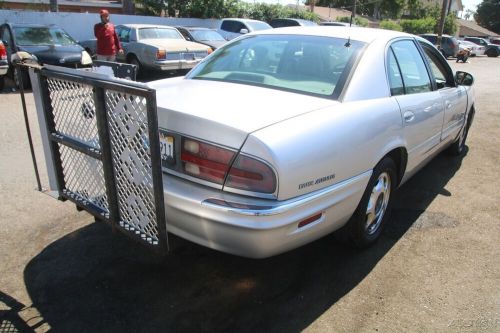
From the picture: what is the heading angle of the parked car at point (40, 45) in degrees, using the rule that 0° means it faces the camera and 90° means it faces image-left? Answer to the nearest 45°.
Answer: approximately 315°

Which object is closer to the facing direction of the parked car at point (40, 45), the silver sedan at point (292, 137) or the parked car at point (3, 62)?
the silver sedan

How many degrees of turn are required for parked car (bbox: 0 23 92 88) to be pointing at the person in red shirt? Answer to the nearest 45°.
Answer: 0° — it already faces them

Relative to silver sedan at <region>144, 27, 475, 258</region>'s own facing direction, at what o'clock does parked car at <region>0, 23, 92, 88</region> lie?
The parked car is roughly at 9 o'clock from the silver sedan.

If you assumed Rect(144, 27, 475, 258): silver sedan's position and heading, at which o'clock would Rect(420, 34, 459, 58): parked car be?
The parked car is roughly at 11 o'clock from the silver sedan.

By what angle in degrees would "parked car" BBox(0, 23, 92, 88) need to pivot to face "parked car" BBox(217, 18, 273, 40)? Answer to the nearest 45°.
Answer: approximately 90° to its left

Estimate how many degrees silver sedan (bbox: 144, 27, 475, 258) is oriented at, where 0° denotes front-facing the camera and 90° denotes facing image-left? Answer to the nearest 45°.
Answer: approximately 225°

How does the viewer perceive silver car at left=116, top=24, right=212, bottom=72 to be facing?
facing away from the viewer and to the left of the viewer

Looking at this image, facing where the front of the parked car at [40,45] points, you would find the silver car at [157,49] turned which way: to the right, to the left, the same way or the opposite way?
the opposite way
